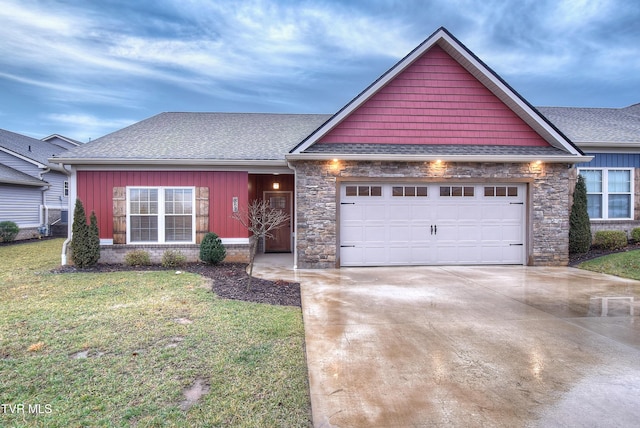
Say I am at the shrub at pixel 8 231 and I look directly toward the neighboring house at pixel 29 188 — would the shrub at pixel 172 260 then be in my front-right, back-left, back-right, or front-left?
back-right

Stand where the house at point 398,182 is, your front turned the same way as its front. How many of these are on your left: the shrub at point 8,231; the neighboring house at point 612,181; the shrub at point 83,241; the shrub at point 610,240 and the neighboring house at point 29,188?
2

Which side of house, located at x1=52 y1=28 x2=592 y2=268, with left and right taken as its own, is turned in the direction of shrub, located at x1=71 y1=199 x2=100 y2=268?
right

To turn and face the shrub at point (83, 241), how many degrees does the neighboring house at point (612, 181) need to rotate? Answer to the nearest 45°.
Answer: approximately 45° to its right

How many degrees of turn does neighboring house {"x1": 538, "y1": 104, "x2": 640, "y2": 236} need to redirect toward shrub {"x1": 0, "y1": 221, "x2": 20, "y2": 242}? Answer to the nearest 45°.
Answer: approximately 45° to its right

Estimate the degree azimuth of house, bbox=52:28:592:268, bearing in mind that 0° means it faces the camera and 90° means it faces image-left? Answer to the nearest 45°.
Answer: approximately 0°

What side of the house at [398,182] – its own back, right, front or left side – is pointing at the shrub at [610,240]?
left

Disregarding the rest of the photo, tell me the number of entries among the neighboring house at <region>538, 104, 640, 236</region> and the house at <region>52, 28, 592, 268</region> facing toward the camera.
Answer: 2

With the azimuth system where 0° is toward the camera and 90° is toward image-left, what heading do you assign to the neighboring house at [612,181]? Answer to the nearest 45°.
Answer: approximately 0°

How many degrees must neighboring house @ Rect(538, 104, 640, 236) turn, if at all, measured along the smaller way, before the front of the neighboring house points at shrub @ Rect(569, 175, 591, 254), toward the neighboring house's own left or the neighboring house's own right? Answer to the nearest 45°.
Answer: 0° — it already faces it

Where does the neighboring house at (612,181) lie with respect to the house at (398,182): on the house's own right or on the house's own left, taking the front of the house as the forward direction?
on the house's own left
